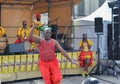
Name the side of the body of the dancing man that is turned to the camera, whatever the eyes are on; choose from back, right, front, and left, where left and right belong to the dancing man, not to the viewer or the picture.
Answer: front

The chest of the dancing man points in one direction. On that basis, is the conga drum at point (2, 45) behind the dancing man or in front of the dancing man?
behind

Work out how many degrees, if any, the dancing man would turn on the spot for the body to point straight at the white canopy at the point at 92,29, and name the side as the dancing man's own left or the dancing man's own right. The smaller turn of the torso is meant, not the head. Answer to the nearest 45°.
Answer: approximately 180°

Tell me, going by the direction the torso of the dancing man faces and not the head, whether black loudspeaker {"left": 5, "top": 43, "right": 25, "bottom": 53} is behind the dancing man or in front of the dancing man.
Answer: behind

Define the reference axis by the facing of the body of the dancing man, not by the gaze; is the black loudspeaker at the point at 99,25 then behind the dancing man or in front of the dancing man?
behind
